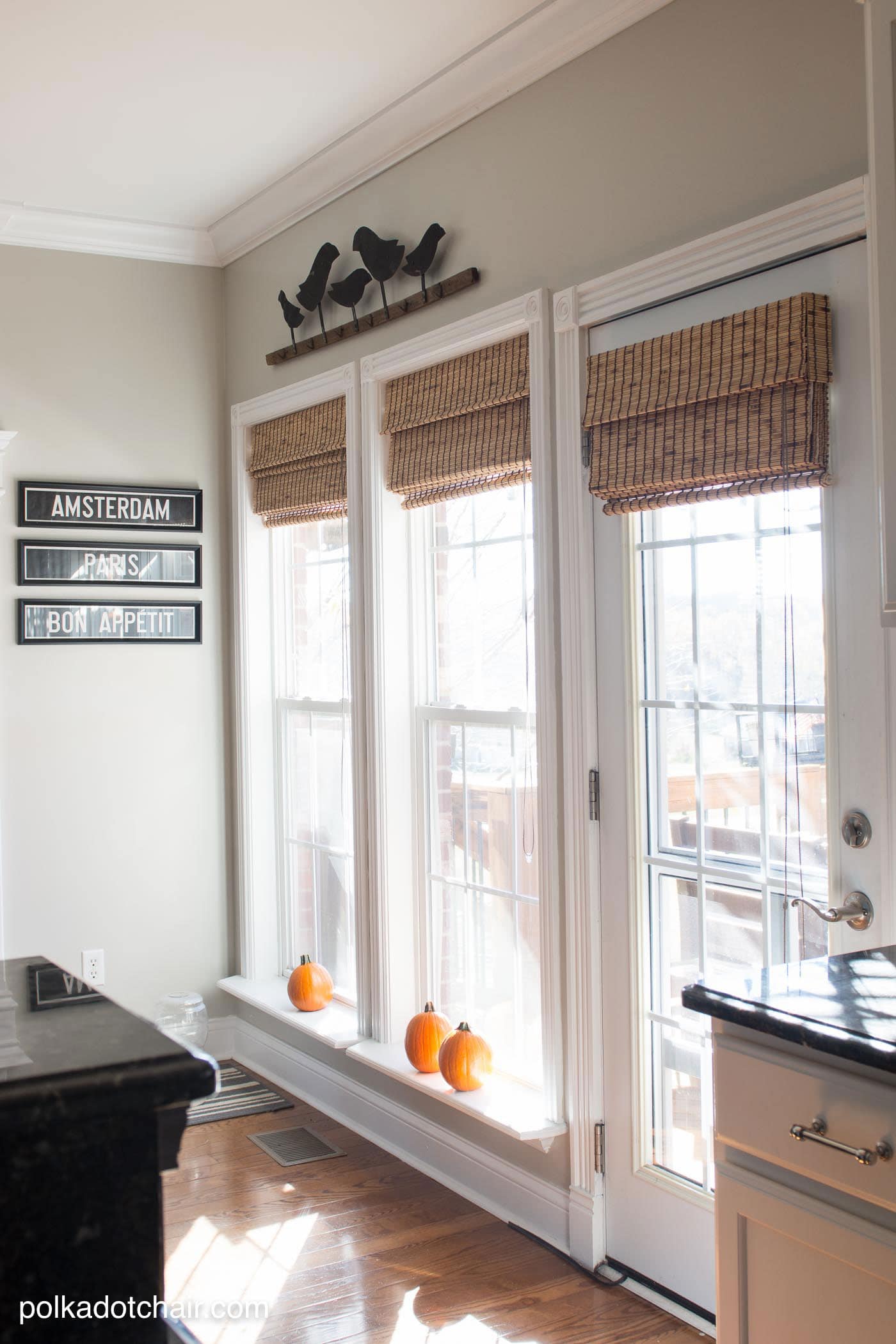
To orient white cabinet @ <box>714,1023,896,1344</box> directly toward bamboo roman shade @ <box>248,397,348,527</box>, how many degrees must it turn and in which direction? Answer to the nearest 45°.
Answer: approximately 90° to its right

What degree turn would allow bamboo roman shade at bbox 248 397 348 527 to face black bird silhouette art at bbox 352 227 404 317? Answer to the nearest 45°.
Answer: approximately 45° to its left

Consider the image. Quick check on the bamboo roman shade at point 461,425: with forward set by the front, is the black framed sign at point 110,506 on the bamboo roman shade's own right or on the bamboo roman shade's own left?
on the bamboo roman shade's own right

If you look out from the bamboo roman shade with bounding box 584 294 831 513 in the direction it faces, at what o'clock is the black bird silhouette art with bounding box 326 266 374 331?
The black bird silhouette art is roughly at 3 o'clock from the bamboo roman shade.

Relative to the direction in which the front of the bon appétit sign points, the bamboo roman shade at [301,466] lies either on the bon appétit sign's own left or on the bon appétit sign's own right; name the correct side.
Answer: on the bon appétit sign's own left

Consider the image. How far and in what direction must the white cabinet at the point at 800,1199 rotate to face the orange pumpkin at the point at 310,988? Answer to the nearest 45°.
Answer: approximately 90° to its right

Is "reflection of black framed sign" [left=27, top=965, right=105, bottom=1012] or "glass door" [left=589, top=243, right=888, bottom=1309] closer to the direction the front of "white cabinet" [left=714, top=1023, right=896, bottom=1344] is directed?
the reflection of black framed sign

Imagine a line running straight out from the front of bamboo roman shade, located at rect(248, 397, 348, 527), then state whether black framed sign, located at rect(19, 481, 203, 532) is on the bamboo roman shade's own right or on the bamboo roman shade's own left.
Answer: on the bamboo roman shade's own right

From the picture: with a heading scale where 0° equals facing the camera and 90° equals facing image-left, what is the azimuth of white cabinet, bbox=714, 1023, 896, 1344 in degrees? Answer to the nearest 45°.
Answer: approximately 45°

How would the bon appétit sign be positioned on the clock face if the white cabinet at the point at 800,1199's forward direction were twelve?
The bon appétit sign is roughly at 3 o'clock from the white cabinet.
